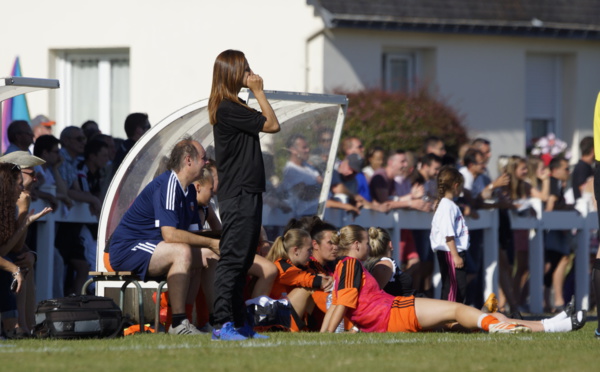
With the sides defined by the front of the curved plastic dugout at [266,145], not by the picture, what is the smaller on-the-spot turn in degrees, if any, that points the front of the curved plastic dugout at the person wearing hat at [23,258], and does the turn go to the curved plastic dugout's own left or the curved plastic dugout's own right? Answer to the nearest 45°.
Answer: approximately 90° to the curved plastic dugout's own right

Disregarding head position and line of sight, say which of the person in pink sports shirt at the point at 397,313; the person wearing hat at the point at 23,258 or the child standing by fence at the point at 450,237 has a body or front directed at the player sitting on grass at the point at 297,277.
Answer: the person wearing hat

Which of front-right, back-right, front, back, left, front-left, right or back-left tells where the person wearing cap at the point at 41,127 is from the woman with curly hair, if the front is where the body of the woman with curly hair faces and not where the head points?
left

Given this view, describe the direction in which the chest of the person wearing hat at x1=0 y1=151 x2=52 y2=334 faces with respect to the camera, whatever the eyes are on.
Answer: to the viewer's right

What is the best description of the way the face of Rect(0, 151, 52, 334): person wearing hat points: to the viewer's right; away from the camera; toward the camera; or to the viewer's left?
to the viewer's right

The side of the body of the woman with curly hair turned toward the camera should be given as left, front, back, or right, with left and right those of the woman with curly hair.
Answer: right
